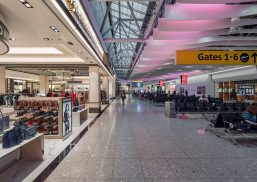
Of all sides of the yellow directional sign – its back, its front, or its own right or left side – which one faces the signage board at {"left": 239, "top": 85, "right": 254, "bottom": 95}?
back

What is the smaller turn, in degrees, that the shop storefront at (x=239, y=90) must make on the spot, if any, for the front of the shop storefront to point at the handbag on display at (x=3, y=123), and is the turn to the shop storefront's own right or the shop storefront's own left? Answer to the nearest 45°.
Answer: approximately 45° to the shop storefront's own left

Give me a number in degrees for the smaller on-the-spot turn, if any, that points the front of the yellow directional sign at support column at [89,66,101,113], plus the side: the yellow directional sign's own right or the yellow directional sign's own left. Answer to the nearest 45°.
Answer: approximately 90° to the yellow directional sign's own right

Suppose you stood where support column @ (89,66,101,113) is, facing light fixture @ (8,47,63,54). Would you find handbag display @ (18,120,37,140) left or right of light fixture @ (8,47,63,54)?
left

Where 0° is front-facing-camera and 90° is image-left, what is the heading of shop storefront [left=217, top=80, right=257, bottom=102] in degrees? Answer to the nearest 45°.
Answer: approximately 45°

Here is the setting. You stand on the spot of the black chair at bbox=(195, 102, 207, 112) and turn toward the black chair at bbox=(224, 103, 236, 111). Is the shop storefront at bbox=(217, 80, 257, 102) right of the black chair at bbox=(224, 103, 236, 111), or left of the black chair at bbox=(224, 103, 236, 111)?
left

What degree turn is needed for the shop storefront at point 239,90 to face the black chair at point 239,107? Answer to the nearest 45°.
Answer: approximately 45° to its left

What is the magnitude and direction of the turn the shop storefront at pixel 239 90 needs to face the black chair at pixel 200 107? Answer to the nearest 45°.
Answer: approximately 45° to its left

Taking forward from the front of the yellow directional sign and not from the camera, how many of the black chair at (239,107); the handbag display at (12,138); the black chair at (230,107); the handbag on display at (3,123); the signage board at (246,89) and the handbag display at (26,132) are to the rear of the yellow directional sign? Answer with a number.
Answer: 3

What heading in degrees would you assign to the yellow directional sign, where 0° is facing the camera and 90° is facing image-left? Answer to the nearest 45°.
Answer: approximately 0°
